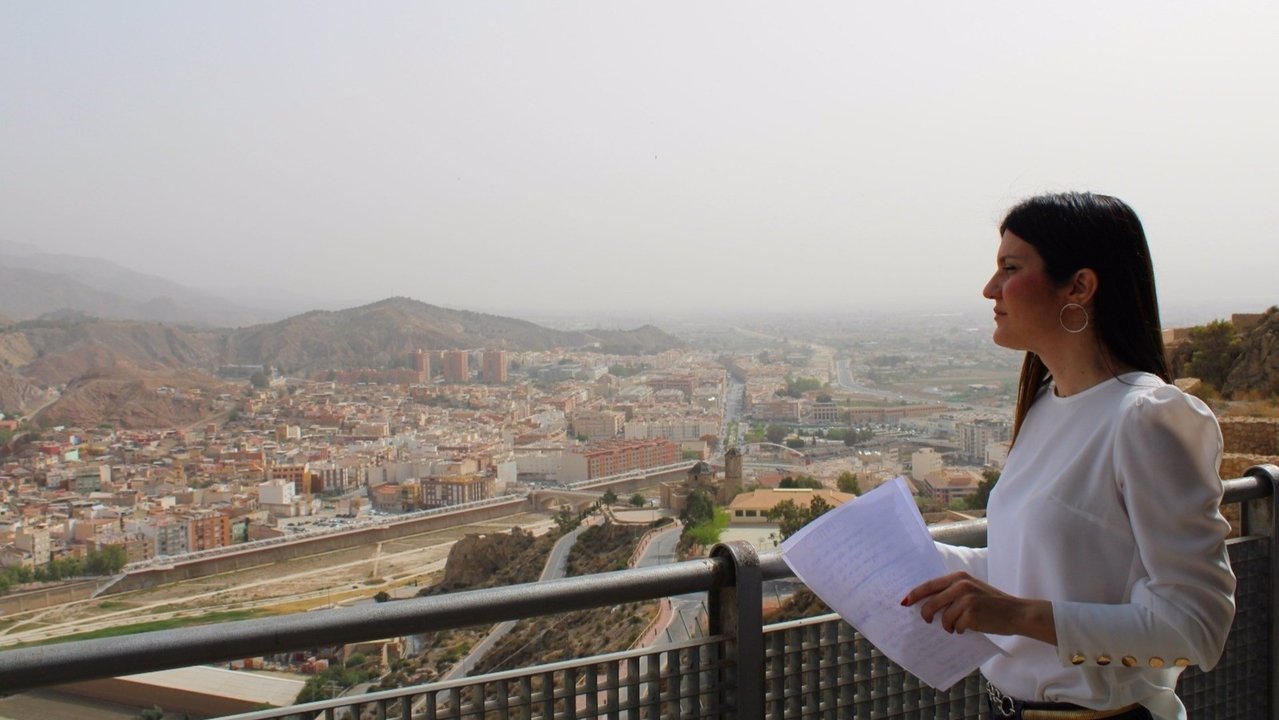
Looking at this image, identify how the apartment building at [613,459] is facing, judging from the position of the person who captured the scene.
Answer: facing the viewer and to the right of the viewer

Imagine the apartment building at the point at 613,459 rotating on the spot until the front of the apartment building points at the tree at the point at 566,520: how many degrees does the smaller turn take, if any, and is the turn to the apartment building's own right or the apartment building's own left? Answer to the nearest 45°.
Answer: approximately 45° to the apartment building's own right

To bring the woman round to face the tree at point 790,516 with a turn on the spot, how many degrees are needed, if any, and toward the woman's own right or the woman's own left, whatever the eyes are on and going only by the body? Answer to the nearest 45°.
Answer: approximately 135° to the woman's own right

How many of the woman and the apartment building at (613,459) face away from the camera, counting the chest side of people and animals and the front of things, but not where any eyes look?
0

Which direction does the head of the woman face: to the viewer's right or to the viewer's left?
to the viewer's left

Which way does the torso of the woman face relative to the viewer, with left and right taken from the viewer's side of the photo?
facing the viewer and to the left of the viewer

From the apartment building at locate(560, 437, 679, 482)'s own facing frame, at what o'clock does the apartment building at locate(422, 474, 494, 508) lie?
the apartment building at locate(422, 474, 494, 508) is roughly at 4 o'clock from the apartment building at locate(560, 437, 679, 482).

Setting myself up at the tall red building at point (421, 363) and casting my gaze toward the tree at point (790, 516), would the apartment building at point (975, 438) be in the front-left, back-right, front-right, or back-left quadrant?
front-left

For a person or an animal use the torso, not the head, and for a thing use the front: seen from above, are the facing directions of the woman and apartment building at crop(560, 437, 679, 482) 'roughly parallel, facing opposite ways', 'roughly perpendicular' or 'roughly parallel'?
roughly perpendicular

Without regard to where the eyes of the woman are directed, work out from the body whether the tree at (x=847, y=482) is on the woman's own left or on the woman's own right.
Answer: on the woman's own right

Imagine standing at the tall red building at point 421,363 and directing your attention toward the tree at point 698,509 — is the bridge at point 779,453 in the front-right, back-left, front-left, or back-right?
front-left
